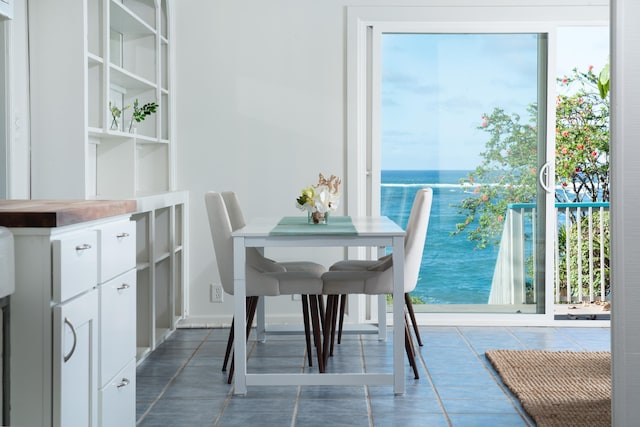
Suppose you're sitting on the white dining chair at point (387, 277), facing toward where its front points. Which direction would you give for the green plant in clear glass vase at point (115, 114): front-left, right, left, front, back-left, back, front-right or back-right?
front

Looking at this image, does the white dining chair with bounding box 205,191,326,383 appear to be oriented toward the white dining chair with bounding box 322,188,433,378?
yes

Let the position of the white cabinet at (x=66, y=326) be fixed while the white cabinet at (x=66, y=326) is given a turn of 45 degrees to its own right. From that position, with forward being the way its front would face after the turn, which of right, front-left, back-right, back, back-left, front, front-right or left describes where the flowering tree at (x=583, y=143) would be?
back-left

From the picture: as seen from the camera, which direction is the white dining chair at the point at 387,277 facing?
to the viewer's left

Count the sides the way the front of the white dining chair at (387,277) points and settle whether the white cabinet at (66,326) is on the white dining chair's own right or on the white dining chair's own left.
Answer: on the white dining chair's own left

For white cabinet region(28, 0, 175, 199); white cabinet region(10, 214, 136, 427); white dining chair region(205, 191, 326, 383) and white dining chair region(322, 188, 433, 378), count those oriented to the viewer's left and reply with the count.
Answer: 1

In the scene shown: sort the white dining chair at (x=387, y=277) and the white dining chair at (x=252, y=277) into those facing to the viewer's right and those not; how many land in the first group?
1

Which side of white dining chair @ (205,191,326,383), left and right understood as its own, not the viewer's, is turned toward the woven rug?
front

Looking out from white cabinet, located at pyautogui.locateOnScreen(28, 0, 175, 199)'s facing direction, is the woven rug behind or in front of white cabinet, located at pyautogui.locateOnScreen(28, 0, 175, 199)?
in front

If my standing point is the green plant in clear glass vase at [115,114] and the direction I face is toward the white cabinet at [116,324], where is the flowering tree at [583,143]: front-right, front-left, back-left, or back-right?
back-left

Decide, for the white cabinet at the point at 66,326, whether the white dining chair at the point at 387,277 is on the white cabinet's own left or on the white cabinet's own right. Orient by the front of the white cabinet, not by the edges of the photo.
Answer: on the white cabinet's own left

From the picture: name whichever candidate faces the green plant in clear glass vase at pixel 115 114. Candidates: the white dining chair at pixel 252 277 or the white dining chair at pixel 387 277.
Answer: the white dining chair at pixel 387 277

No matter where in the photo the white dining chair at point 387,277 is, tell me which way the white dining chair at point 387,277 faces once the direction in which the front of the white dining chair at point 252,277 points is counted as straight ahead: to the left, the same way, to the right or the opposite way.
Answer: the opposite way

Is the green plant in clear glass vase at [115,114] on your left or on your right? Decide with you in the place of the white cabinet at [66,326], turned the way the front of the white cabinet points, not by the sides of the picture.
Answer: on your left

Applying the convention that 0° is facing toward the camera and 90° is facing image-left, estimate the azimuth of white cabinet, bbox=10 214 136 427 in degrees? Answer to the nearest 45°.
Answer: approximately 315°

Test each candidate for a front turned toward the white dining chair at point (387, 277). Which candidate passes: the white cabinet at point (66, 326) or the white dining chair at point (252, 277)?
the white dining chair at point (252, 277)

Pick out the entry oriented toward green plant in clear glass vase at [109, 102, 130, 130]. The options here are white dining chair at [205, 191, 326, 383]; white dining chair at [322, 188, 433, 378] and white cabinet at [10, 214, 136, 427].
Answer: white dining chair at [322, 188, 433, 378]

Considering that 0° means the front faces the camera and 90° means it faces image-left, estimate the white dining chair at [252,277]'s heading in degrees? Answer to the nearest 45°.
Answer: approximately 270°

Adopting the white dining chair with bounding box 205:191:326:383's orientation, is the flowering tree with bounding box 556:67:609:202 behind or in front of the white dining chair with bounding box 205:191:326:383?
in front

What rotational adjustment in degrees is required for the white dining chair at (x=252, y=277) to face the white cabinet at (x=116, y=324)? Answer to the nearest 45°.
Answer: approximately 90° to its right
